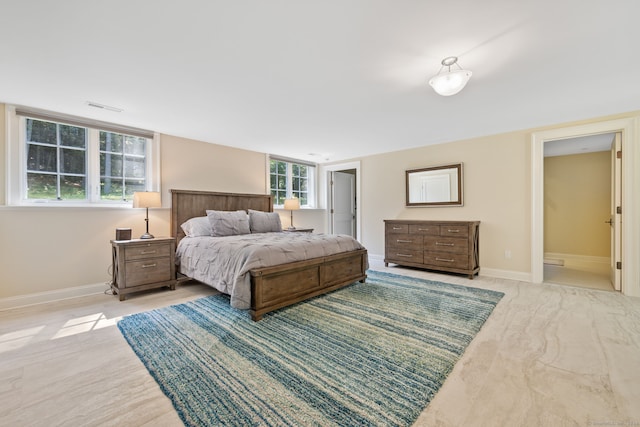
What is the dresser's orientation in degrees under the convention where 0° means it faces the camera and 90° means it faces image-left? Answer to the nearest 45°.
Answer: approximately 45°

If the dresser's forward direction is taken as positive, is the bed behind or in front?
in front

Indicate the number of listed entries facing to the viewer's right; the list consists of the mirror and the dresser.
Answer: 0

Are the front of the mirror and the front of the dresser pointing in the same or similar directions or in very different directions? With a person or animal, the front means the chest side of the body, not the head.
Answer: same or similar directions

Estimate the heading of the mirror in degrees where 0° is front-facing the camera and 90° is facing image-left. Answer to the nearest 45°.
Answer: approximately 45°

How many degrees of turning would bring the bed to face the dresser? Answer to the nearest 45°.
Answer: approximately 45° to its left

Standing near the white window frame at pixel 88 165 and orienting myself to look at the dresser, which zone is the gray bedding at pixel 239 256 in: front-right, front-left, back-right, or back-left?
front-right

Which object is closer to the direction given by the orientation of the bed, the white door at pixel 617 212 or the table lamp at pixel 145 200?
the white door

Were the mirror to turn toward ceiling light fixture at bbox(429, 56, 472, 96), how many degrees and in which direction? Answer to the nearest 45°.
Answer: approximately 45° to its left

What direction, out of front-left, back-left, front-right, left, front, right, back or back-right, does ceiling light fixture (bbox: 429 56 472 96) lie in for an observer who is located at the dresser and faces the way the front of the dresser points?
front-left

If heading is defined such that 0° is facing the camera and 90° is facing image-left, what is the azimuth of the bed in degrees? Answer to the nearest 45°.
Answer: approximately 315°
